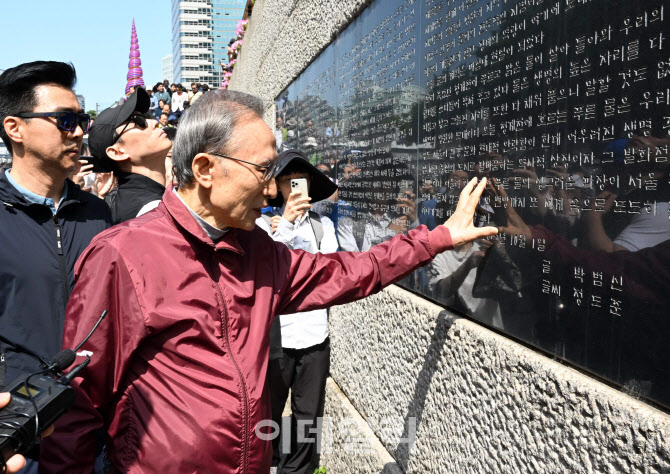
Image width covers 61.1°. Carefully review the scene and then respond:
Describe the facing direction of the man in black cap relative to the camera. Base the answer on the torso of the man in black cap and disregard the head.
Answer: to the viewer's right

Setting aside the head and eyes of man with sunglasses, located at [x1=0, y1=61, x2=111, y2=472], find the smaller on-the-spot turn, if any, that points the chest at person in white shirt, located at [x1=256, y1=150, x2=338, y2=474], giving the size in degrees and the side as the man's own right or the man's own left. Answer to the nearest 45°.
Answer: approximately 90° to the man's own left

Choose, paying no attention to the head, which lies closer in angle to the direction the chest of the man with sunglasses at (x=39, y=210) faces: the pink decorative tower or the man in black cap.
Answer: the man in black cap

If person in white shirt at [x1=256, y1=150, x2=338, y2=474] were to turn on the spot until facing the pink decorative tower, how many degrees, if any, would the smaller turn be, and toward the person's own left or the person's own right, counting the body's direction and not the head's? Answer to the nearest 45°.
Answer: approximately 180°

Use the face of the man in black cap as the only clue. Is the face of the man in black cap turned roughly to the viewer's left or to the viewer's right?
to the viewer's right

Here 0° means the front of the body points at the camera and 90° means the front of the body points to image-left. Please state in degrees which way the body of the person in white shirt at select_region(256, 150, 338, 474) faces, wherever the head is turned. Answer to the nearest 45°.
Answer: approximately 0°

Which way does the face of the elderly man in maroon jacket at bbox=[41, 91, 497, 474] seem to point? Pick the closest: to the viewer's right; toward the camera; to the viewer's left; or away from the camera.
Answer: to the viewer's right

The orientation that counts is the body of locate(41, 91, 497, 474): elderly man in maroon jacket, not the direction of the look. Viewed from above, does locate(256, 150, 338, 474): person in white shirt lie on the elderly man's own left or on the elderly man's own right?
on the elderly man's own left

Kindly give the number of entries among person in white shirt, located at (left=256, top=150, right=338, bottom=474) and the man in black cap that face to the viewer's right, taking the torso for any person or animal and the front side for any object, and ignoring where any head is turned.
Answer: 1
